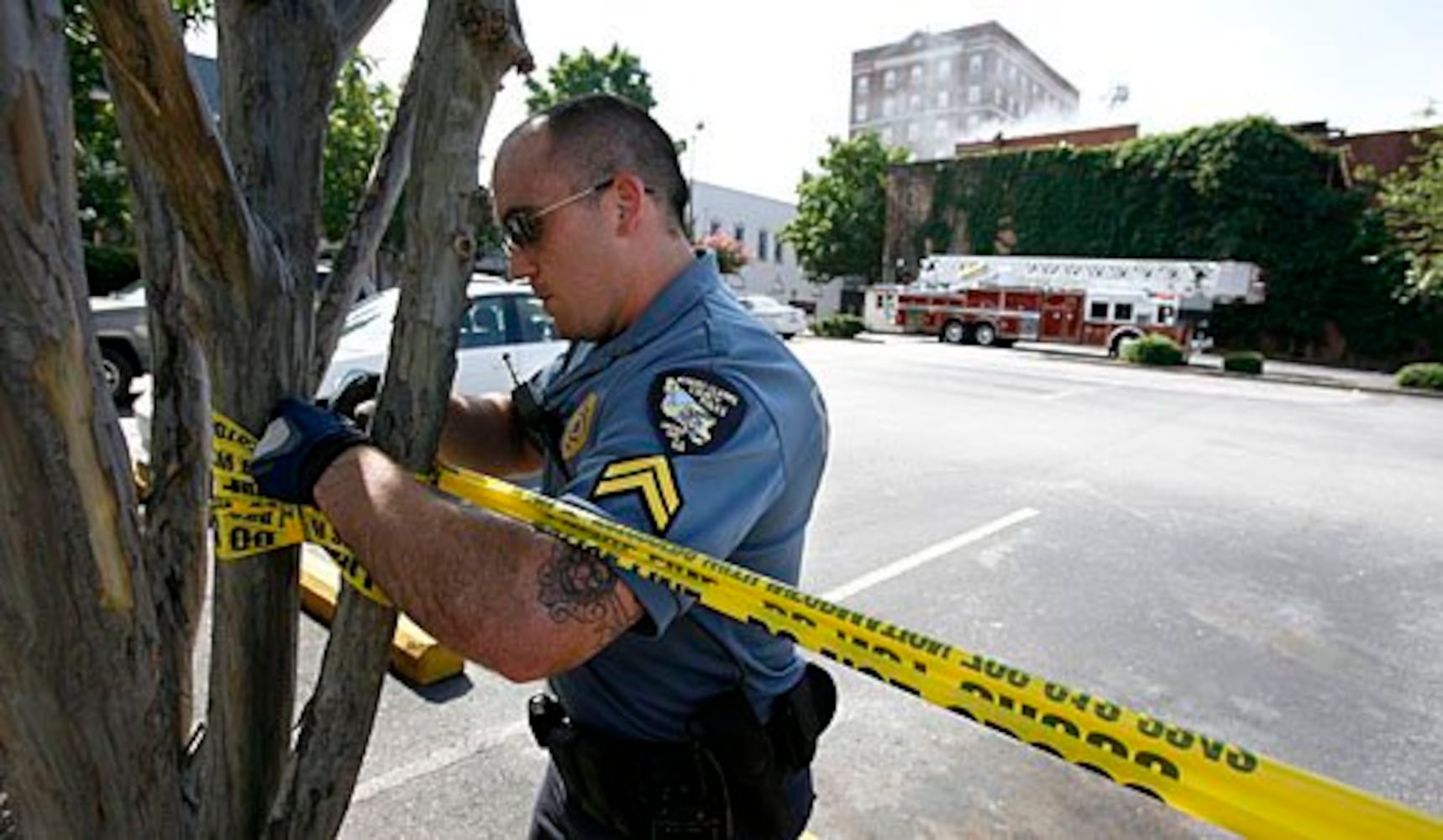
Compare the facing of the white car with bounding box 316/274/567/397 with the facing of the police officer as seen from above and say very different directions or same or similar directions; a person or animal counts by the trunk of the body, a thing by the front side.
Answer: same or similar directions

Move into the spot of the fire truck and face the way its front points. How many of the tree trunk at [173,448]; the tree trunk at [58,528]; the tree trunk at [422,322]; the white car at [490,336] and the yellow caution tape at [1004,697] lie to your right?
5

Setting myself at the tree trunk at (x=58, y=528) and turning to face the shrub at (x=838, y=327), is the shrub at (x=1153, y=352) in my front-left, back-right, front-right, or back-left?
front-right

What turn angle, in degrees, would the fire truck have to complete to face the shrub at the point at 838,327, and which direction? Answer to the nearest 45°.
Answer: approximately 180°

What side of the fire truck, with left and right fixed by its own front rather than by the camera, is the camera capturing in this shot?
right

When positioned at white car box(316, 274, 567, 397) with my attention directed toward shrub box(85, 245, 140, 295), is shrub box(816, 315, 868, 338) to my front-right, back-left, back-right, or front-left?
front-right

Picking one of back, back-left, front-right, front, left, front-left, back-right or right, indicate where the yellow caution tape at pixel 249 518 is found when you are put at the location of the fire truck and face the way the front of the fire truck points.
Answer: right

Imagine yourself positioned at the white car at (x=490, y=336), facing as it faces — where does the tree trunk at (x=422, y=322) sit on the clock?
The tree trunk is roughly at 9 o'clock from the white car.

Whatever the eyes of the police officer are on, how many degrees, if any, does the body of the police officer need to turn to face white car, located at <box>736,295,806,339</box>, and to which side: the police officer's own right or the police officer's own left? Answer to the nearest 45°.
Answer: approximately 90° to the police officer's own right

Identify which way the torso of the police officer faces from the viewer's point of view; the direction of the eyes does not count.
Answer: to the viewer's left

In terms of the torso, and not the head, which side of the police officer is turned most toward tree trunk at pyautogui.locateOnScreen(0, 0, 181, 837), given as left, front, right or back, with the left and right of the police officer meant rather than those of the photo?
front

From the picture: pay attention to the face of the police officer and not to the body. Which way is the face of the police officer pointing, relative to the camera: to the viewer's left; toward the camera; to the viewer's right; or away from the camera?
to the viewer's left

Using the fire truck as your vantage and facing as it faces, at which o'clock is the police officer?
The police officer is roughly at 3 o'clock from the fire truck.
